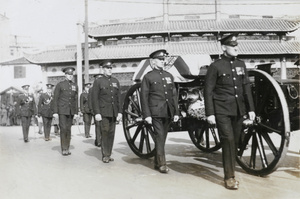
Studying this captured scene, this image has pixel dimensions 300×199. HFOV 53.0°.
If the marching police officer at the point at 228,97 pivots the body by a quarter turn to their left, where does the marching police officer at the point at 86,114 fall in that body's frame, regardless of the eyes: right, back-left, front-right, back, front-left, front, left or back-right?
left

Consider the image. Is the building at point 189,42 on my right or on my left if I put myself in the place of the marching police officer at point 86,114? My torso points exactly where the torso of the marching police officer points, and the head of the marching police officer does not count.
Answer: on my left

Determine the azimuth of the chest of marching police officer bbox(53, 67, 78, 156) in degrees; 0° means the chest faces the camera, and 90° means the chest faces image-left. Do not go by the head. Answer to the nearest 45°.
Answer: approximately 315°

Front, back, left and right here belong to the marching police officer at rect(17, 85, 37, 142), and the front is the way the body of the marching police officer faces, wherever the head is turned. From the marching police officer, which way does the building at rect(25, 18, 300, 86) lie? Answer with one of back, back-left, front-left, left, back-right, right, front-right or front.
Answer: back-left

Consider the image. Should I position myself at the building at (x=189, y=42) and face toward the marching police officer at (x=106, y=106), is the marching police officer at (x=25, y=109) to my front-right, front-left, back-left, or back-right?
front-right

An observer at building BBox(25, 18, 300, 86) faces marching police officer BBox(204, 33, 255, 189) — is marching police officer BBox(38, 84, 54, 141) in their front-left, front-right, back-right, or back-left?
front-right

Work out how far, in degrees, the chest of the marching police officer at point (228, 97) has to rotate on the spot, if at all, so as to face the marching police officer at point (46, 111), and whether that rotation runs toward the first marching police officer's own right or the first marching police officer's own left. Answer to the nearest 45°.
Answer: approximately 180°

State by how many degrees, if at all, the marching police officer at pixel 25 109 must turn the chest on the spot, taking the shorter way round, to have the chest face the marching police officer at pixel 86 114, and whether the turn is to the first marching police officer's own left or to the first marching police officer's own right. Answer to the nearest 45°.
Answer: approximately 90° to the first marching police officer's own left

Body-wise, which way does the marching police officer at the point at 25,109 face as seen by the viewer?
toward the camera

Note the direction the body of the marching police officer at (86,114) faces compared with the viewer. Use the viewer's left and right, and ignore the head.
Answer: facing the viewer and to the right of the viewer

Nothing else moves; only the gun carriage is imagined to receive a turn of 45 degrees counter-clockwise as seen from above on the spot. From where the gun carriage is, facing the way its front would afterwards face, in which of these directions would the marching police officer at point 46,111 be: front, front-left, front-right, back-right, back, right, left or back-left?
back-left

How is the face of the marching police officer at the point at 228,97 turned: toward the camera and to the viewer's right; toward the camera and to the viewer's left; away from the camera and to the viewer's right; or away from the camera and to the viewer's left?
toward the camera and to the viewer's right

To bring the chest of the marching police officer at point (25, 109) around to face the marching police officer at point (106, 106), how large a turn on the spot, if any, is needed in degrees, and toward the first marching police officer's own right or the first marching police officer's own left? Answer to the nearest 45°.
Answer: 0° — they already face them

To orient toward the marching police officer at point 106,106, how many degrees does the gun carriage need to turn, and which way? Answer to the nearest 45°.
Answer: approximately 135° to its right

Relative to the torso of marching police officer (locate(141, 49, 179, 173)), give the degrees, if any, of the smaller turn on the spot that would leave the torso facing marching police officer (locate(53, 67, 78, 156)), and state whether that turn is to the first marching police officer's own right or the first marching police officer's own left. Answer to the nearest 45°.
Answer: approximately 180°

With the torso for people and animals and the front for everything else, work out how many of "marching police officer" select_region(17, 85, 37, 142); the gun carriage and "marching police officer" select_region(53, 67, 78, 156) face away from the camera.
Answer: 0
